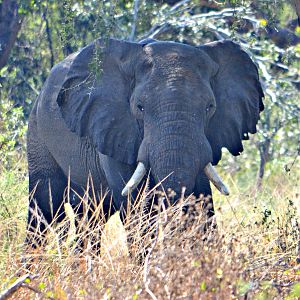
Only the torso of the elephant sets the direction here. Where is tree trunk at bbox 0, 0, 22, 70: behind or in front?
behind

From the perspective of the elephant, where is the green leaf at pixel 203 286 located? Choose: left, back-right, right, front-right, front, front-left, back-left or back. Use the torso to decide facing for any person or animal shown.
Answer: front-right

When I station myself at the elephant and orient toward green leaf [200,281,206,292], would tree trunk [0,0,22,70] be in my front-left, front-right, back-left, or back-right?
back-right

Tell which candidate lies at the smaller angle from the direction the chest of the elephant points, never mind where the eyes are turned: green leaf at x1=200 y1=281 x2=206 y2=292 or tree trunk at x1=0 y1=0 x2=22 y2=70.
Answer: the green leaf
